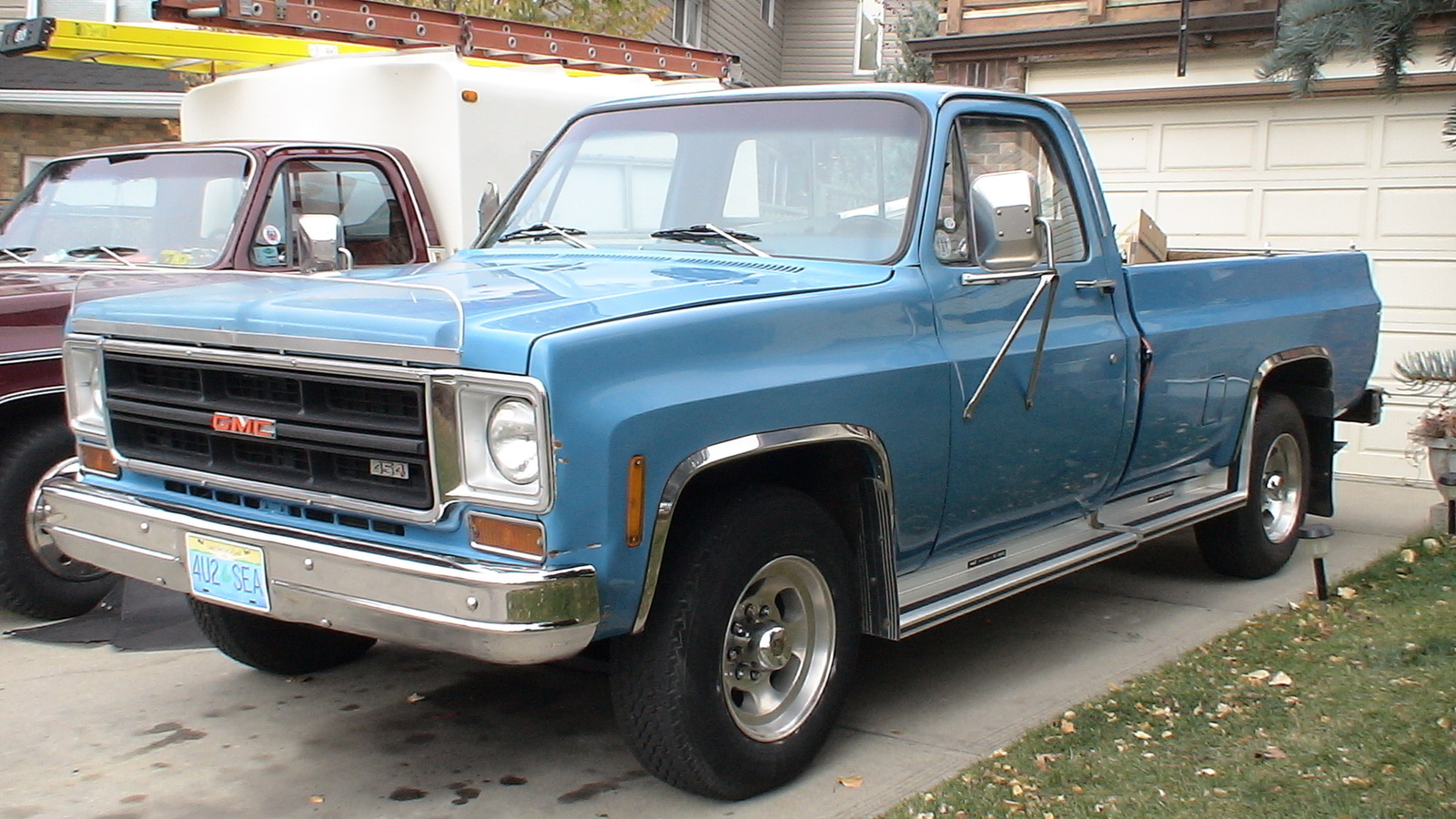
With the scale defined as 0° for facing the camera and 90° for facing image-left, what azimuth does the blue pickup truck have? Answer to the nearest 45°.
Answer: approximately 45°

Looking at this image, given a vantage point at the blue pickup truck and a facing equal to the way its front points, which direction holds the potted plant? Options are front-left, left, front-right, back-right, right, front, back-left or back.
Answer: back

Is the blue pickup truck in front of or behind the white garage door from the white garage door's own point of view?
in front

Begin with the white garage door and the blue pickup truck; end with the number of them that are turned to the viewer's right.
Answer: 0

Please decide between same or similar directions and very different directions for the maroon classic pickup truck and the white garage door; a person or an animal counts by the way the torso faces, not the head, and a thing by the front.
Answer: same or similar directions

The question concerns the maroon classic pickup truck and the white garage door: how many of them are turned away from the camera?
0

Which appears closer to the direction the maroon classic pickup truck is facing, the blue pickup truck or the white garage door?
the blue pickup truck

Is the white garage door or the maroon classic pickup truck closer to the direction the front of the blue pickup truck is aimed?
the maroon classic pickup truck

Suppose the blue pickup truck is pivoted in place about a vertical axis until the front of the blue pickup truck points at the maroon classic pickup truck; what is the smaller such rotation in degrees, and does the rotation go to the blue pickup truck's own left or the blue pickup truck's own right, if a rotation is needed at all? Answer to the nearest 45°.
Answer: approximately 90° to the blue pickup truck's own right

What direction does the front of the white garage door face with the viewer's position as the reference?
facing the viewer

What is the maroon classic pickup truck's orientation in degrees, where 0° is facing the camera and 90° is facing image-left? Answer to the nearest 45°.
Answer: approximately 45°

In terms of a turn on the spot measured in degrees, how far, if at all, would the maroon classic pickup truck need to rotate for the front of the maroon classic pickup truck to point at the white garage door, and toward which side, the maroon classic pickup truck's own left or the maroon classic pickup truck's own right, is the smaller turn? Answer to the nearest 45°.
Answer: approximately 135° to the maroon classic pickup truck's own left

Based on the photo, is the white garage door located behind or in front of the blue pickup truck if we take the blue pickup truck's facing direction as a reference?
behind

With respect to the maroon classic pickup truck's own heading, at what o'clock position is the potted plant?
The potted plant is roughly at 8 o'clock from the maroon classic pickup truck.
